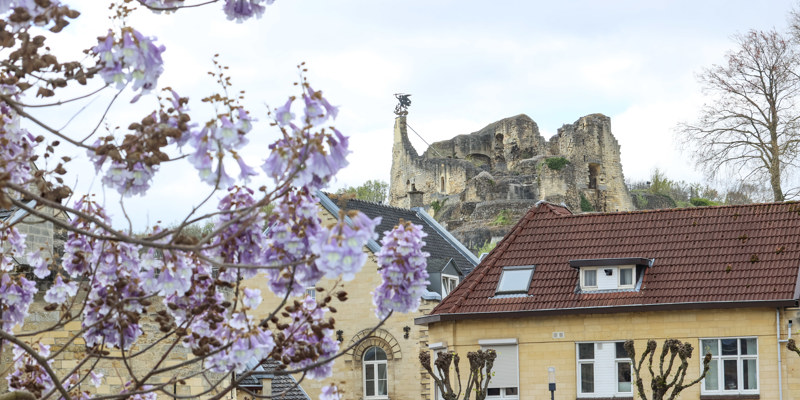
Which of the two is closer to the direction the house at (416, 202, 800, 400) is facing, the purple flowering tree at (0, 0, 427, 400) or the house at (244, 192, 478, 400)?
the purple flowering tree

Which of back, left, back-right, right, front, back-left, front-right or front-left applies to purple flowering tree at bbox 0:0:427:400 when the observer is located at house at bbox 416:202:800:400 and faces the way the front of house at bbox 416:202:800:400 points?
front

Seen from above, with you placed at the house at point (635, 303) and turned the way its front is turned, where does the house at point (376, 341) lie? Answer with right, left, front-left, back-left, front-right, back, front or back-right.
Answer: back-right

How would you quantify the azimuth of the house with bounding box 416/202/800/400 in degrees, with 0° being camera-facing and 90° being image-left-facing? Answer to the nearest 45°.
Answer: approximately 0°
